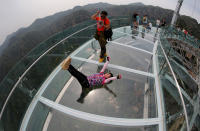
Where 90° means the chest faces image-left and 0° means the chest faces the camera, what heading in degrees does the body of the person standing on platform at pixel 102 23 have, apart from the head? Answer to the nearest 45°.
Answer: approximately 45°
